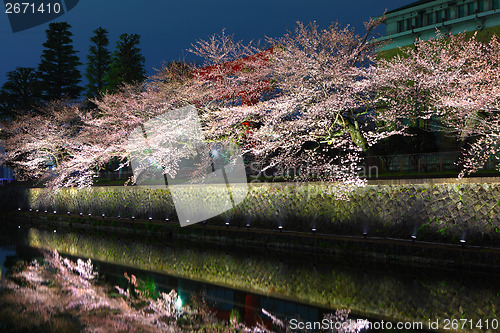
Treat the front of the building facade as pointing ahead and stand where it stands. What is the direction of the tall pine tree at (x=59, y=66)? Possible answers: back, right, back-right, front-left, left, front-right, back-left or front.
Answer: front-right

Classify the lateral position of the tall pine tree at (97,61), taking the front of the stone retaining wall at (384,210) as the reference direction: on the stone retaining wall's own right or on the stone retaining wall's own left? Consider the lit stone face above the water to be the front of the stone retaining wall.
on the stone retaining wall's own right

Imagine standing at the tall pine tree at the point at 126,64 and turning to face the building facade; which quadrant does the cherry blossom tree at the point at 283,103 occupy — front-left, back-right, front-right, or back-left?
front-right

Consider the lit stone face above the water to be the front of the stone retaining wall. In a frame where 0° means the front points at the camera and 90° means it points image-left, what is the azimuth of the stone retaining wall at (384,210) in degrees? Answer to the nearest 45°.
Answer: approximately 45°

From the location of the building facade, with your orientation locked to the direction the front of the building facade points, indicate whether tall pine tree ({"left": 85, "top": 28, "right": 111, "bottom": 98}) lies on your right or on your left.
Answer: on your right

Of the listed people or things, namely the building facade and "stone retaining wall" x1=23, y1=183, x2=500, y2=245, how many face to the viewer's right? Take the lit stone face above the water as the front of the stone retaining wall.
0

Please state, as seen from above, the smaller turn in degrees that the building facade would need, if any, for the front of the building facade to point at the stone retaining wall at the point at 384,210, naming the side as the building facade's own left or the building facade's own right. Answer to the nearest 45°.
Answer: approximately 45° to the building facade's own left

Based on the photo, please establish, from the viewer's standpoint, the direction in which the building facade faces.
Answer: facing the viewer and to the left of the viewer

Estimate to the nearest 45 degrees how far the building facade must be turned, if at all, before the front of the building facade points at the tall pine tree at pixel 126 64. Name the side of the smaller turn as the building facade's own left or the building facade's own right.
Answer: approximately 45° to the building facade's own right

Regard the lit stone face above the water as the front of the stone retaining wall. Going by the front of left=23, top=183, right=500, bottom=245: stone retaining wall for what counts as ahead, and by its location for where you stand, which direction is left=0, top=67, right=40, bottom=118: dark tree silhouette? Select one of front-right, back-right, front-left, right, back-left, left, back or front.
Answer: right
